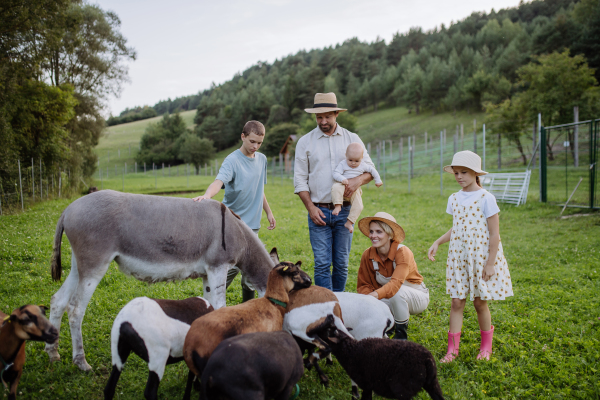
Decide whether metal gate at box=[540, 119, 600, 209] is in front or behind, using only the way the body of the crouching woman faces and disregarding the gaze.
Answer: behind

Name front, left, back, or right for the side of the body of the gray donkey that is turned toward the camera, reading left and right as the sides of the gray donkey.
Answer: right

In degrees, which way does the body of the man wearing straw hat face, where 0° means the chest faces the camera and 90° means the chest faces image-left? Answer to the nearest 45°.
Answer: approximately 0°

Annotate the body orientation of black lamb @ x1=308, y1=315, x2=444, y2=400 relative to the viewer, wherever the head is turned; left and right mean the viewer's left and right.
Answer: facing to the left of the viewer

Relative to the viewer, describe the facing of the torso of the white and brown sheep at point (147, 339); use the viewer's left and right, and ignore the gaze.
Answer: facing away from the viewer and to the right of the viewer

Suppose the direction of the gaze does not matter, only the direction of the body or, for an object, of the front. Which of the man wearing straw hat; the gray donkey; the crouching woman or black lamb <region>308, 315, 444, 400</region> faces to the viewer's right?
the gray donkey
